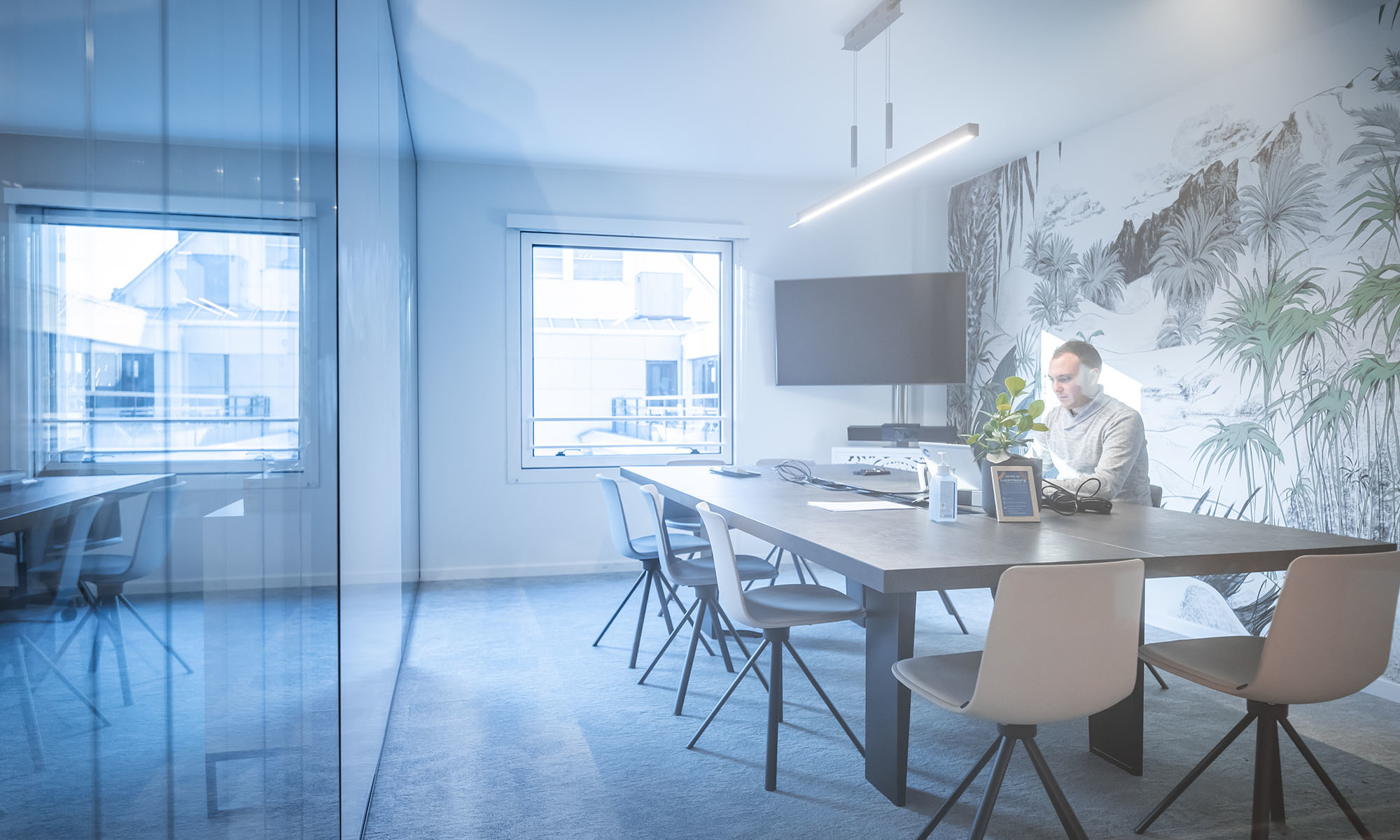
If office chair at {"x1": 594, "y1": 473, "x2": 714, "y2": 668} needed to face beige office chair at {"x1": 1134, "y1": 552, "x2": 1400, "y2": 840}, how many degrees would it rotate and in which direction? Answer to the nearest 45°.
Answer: approximately 45° to its right

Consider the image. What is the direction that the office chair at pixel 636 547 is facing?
to the viewer's right

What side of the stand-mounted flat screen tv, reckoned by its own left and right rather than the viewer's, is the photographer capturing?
front

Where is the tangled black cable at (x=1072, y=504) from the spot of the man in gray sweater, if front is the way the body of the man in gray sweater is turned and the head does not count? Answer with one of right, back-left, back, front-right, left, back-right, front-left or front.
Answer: front-left

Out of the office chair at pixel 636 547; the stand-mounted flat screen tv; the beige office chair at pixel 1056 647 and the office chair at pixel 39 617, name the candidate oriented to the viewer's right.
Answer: the office chair at pixel 636 547

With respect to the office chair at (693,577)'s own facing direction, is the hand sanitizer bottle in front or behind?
in front

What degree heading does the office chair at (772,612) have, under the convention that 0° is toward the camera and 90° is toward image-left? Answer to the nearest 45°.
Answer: approximately 270°

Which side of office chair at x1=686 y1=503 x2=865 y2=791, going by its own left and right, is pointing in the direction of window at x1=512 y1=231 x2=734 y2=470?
left

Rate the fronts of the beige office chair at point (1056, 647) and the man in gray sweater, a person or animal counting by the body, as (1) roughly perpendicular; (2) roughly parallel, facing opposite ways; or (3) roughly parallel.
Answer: roughly perpendicular

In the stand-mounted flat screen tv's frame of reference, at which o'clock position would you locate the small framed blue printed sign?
The small framed blue printed sign is roughly at 12 o'clock from the stand-mounted flat screen tv.

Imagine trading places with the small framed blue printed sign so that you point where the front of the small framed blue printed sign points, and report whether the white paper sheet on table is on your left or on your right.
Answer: on your right

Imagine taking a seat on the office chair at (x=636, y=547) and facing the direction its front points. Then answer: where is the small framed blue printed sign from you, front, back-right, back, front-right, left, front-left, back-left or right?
front-right

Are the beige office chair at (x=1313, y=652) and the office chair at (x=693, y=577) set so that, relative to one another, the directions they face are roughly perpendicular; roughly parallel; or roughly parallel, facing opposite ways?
roughly perpendicular

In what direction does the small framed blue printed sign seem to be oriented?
toward the camera

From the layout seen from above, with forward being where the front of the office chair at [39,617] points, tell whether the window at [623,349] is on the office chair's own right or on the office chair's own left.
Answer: on the office chair's own right

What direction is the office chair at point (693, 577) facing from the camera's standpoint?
to the viewer's right

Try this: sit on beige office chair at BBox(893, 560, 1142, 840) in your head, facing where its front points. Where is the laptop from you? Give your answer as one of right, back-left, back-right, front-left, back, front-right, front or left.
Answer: front-right
